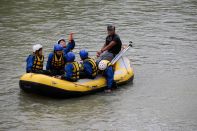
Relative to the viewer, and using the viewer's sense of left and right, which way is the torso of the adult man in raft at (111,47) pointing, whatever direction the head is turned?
facing the viewer and to the left of the viewer

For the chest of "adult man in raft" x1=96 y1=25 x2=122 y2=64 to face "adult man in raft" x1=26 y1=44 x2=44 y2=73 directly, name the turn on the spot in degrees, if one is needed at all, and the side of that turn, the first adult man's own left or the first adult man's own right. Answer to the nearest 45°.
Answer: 0° — they already face them

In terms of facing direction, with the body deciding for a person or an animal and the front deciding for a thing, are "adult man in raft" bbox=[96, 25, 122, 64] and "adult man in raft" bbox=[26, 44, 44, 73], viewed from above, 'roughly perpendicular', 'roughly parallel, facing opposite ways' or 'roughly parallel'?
roughly perpendicular
